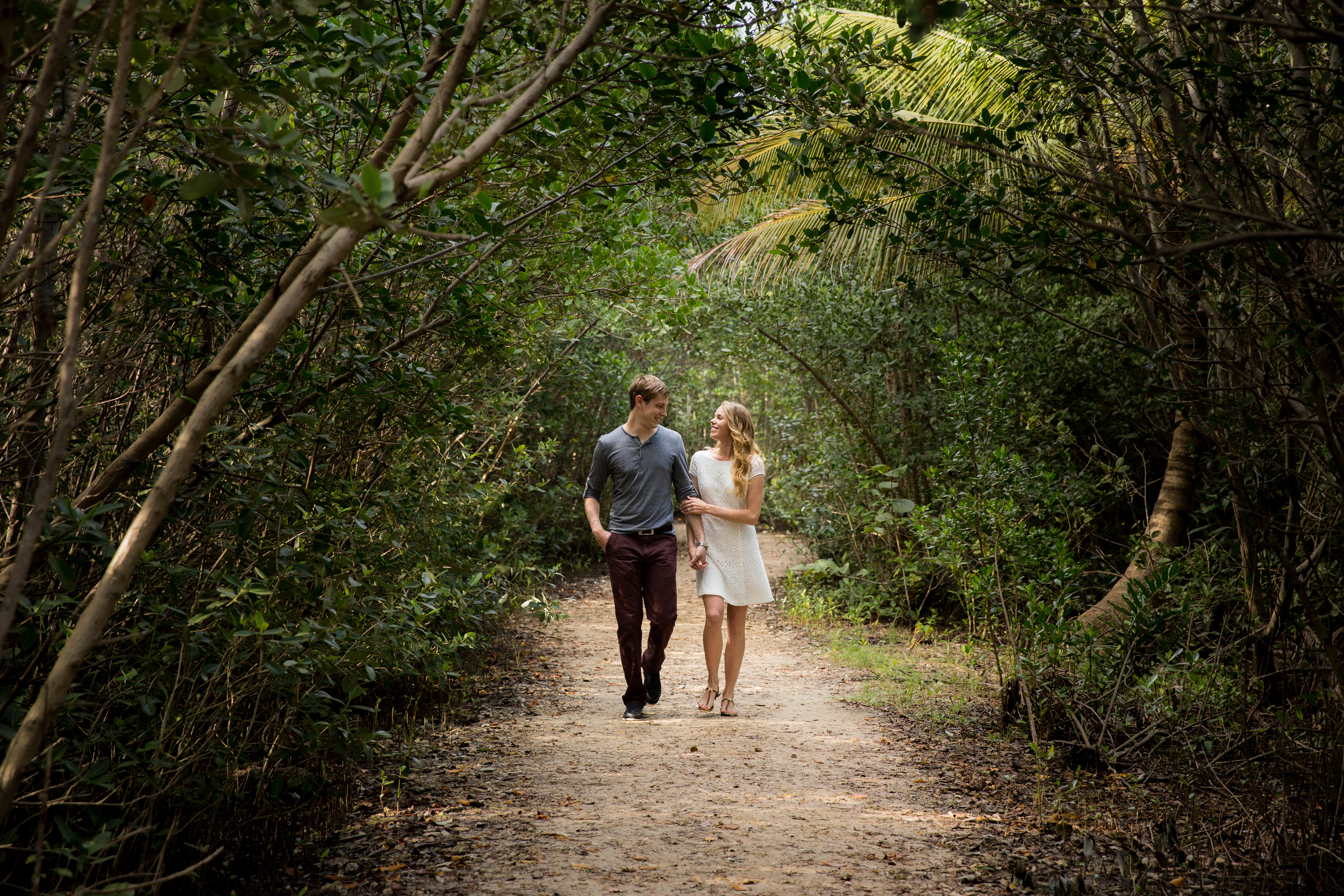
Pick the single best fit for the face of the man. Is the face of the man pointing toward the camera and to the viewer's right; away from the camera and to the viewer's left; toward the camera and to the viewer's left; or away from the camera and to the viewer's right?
toward the camera and to the viewer's right

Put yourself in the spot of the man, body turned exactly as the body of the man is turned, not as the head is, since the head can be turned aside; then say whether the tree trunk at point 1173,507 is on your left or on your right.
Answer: on your left

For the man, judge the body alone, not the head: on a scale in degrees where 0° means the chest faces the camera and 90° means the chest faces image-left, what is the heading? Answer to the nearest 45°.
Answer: approximately 0°
